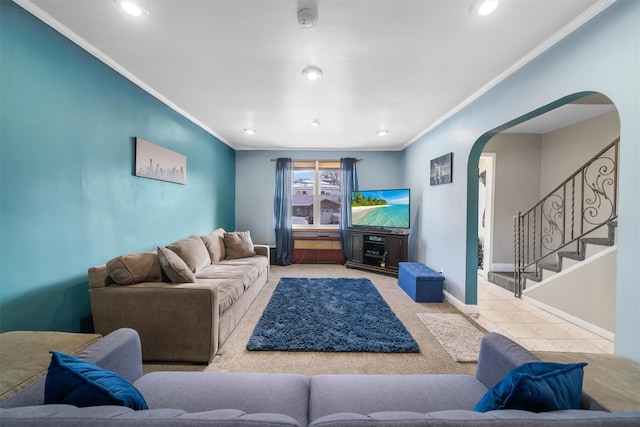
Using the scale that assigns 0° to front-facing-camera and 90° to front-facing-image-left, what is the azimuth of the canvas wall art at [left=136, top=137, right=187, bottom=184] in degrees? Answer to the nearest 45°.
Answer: approximately 315°

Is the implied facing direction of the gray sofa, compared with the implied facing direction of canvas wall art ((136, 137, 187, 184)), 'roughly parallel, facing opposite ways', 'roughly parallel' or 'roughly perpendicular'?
roughly perpendicular

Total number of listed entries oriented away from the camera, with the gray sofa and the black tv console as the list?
1

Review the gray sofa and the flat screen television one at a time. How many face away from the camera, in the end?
1

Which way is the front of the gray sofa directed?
away from the camera

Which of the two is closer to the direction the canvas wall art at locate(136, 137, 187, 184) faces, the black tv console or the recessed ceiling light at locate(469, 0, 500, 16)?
the recessed ceiling light

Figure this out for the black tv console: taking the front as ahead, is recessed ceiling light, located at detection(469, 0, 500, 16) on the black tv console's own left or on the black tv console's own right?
on the black tv console's own left

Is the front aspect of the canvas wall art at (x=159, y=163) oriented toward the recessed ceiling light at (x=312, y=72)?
yes

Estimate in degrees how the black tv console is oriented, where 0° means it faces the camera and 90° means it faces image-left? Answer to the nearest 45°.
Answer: approximately 45°

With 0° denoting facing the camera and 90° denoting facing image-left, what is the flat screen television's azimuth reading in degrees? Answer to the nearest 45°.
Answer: approximately 45°

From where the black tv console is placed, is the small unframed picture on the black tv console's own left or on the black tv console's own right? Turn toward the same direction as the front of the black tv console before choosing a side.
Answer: on the black tv console's own left
